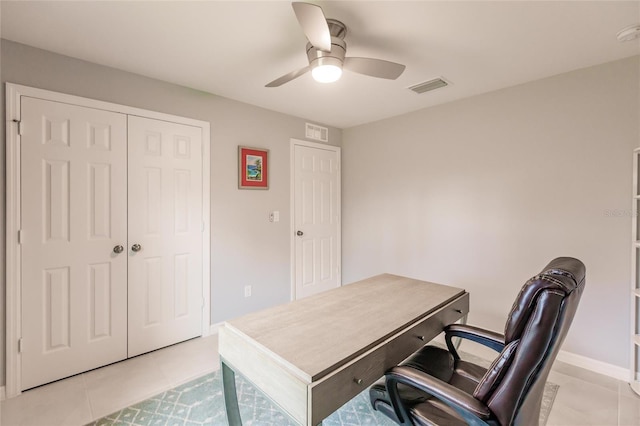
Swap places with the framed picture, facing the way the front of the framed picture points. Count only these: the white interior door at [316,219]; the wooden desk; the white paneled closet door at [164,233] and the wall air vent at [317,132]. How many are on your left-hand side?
2

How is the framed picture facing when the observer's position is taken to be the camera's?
facing the viewer and to the right of the viewer

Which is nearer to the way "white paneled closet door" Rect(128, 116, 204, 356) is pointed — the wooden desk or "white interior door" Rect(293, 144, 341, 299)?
the wooden desk

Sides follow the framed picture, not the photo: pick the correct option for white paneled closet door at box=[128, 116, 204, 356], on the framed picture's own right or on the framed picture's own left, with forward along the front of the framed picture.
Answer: on the framed picture's own right

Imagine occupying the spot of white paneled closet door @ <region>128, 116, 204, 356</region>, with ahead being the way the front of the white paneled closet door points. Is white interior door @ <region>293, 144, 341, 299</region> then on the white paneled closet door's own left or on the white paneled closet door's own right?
on the white paneled closet door's own left

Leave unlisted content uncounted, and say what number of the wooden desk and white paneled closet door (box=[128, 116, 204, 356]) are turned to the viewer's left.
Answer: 0

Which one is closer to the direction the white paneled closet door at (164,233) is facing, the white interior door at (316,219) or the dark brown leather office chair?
the dark brown leather office chair

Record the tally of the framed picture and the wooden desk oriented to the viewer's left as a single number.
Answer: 0

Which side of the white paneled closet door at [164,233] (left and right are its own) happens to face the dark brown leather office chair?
front

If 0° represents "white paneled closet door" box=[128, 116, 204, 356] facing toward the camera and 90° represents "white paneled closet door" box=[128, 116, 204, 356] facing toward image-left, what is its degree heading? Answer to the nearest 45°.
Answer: approximately 315°

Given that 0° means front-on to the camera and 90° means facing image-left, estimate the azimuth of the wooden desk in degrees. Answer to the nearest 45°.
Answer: approximately 315°

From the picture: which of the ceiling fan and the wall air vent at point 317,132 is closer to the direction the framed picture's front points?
the ceiling fan

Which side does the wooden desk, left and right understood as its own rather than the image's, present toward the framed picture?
back

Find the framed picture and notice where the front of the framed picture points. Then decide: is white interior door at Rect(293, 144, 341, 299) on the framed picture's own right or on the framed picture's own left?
on the framed picture's own left

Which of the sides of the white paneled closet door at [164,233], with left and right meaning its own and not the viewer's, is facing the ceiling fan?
front

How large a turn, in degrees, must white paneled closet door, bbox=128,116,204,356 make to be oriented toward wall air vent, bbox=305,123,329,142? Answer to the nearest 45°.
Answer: approximately 45° to its left

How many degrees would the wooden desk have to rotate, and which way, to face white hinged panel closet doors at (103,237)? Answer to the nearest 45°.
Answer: approximately 180°
